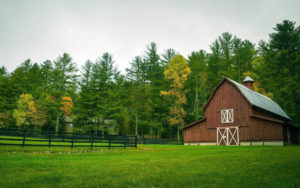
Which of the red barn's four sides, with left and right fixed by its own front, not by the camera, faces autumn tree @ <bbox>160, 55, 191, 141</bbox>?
right

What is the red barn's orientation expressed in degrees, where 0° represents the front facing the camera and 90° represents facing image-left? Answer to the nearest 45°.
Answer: approximately 45°

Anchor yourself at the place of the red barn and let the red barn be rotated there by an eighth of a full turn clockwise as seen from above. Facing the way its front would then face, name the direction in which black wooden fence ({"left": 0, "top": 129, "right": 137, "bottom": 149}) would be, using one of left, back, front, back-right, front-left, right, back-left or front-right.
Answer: front-left
